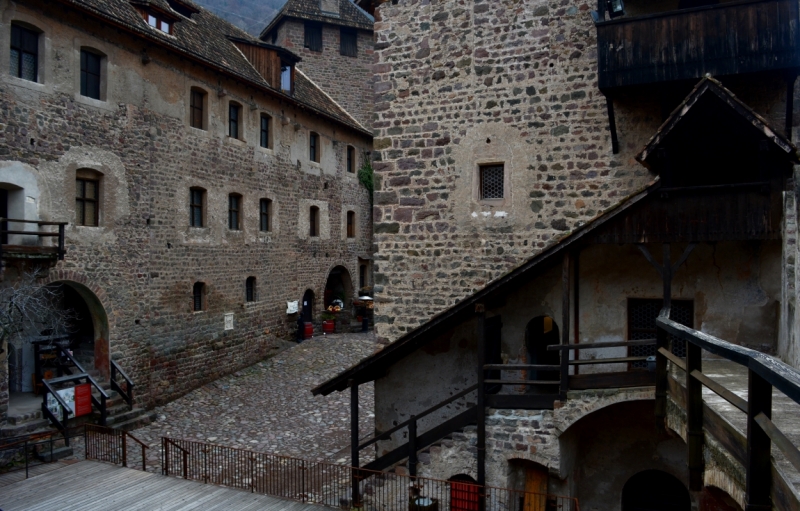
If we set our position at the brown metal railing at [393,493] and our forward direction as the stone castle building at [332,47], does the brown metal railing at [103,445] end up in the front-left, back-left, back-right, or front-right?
front-left

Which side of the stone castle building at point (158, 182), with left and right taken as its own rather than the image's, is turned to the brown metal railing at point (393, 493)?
front

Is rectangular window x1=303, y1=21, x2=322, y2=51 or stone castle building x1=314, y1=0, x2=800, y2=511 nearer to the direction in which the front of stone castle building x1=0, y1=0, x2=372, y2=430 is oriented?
the stone castle building

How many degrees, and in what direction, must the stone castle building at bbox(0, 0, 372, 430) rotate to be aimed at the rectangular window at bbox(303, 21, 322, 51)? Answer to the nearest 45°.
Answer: approximately 90° to its left

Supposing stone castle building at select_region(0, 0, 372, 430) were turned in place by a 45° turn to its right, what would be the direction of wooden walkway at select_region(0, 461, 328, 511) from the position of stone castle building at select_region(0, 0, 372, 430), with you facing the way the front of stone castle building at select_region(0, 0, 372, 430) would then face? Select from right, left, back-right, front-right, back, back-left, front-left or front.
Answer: front

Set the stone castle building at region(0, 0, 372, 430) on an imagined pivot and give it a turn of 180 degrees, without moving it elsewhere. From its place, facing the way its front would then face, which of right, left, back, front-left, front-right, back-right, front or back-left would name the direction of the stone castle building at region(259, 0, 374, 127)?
right

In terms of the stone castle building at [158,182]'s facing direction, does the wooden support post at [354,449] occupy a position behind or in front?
in front

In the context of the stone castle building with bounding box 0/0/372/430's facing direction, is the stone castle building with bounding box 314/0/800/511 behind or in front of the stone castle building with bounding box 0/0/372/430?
in front

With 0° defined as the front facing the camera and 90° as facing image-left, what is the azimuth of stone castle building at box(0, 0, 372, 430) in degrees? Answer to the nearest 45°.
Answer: approximately 315°
